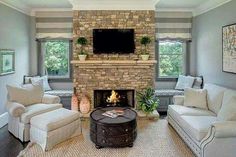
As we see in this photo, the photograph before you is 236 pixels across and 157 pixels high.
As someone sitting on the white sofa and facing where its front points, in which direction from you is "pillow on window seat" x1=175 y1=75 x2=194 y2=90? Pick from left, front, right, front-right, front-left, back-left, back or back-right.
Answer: back-right

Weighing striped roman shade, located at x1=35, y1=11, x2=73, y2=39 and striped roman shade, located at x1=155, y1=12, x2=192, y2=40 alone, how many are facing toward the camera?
2

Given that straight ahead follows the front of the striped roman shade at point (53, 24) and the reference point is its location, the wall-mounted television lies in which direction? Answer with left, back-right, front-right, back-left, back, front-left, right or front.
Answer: front-left

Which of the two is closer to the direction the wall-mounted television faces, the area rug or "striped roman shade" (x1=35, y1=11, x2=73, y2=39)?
the area rug

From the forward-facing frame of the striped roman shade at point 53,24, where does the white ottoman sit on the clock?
The white ottoman is roughly at 12 o'clock from the striped roman shade.

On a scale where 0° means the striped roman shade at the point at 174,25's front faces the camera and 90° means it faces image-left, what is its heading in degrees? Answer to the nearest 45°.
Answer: approximately 0°

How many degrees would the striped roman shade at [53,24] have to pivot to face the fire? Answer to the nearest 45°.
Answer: approximately 45° to its left

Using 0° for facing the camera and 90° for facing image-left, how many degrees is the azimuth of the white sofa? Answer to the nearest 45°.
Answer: approximately 45°
